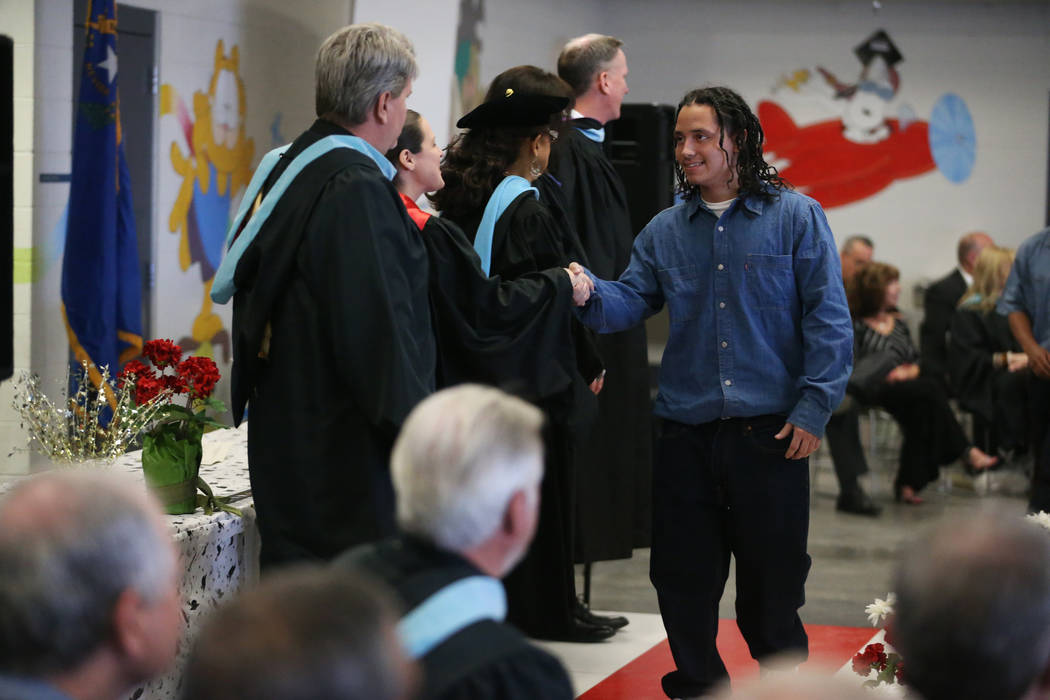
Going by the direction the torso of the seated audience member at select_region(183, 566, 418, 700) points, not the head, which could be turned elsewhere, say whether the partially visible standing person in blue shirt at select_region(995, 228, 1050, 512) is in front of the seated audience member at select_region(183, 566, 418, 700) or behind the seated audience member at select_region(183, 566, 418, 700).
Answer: in front

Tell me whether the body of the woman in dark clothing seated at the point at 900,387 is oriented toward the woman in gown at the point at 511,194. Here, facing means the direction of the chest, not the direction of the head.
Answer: no

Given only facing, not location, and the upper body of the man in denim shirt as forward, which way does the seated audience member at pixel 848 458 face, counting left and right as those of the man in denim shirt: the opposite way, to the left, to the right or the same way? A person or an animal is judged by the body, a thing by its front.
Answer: to the left

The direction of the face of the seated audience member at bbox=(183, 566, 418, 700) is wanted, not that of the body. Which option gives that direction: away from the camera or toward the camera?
away from the camera

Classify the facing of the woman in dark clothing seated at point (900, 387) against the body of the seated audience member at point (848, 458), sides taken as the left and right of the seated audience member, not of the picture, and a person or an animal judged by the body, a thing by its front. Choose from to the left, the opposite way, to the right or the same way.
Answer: the same way

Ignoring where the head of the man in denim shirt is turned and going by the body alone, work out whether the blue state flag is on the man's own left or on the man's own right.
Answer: on the man's own right

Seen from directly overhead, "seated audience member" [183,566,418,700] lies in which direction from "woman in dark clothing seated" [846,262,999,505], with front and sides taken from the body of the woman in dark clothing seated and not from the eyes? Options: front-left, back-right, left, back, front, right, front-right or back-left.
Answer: front-right

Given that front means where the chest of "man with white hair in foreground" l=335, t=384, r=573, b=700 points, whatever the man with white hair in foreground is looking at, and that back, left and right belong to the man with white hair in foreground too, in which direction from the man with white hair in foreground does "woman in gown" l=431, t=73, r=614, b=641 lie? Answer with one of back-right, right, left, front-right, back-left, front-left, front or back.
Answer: front-left

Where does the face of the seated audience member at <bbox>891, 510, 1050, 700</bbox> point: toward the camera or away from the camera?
away from the camera

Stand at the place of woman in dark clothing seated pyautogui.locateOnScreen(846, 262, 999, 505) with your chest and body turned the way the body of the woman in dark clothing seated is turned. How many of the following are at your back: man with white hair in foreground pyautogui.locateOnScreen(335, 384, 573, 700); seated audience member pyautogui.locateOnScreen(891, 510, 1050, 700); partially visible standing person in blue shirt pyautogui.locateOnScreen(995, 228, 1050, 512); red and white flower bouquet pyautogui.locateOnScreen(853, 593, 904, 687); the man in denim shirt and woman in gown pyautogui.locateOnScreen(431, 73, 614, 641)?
0

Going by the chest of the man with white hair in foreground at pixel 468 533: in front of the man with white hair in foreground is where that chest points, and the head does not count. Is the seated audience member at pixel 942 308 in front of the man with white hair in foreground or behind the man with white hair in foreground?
in front

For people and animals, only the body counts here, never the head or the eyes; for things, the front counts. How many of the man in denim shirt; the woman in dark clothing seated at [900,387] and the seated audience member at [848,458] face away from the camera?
0

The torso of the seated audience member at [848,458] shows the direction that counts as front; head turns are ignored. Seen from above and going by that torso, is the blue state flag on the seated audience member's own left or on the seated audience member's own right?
on the seated audience member's own right

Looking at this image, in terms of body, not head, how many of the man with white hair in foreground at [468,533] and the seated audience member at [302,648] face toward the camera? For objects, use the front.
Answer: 0

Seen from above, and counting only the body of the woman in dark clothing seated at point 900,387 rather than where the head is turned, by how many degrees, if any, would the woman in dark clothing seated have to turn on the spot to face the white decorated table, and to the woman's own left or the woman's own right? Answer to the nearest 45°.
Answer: approximately 45° to the woman's own right

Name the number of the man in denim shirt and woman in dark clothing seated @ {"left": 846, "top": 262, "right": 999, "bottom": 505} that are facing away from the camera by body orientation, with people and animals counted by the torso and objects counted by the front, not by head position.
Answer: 0
